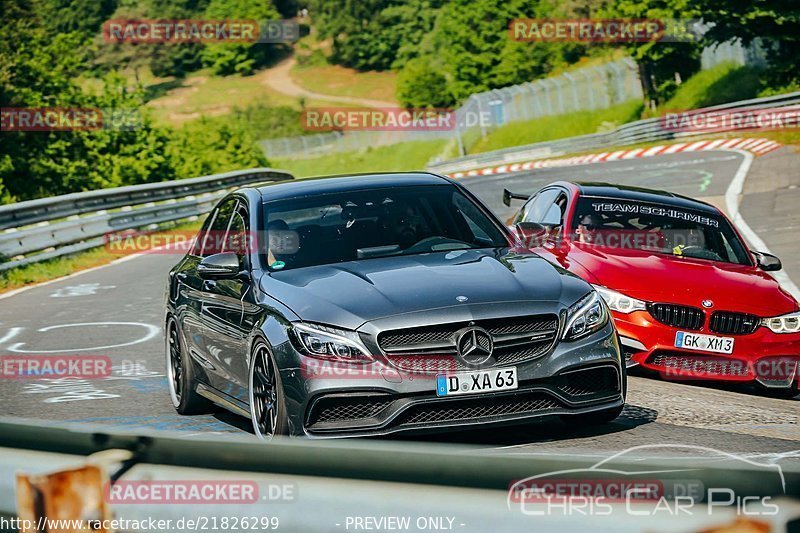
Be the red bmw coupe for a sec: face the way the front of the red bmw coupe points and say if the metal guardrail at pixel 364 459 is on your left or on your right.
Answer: on your right

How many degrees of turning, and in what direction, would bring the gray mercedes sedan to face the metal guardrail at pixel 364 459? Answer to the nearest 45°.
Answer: approximately 45° to its right

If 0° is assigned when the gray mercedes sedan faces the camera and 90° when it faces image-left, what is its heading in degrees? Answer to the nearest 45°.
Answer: approximately 315°

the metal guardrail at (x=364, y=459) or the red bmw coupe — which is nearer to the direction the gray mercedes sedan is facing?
the metal guardrail

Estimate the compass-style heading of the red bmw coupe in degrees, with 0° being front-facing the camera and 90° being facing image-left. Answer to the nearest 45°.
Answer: approximately 315°

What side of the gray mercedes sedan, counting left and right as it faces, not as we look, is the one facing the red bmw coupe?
left

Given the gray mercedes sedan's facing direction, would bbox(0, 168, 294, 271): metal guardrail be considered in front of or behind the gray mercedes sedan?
behind

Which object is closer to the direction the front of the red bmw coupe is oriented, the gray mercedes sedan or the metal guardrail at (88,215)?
the gray mercedes sedan
